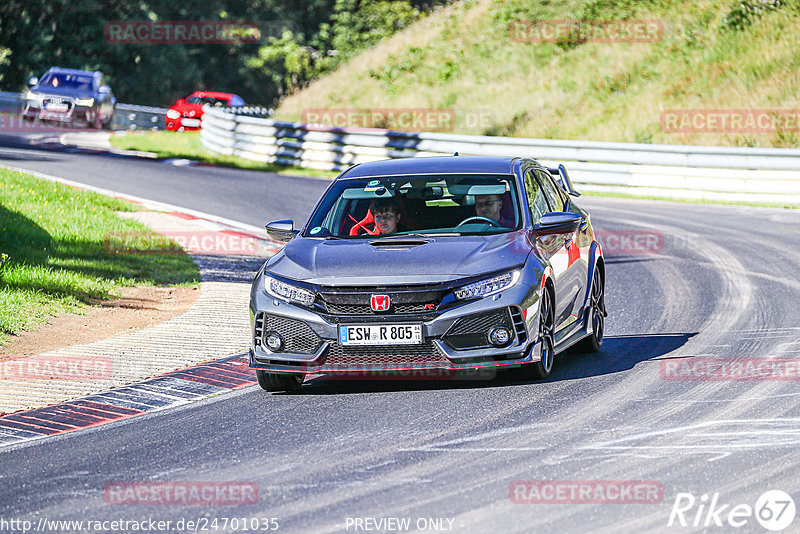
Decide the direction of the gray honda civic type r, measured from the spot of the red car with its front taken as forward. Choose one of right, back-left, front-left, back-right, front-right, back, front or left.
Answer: front-left

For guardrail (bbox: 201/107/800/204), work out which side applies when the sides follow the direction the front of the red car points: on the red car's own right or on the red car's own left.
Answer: on the red car's own left

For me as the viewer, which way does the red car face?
facing the viewer and to the left of the viewer

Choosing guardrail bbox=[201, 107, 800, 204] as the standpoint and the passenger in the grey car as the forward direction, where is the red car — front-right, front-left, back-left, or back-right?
back-right

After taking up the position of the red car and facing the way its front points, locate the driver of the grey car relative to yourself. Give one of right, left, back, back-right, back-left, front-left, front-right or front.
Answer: front-left
